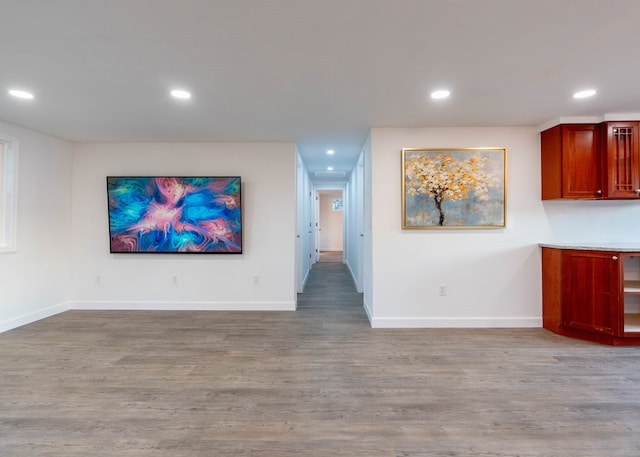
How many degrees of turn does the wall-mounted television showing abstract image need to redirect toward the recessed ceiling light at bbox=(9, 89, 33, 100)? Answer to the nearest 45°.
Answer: approximately 45° to its right

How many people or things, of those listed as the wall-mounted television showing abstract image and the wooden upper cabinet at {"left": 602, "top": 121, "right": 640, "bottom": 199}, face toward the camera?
2

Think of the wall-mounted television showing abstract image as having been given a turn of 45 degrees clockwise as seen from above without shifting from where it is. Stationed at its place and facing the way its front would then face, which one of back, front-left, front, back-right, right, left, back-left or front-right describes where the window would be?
front-right

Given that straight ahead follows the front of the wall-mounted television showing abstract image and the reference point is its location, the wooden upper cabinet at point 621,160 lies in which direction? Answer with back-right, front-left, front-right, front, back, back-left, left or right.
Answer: front-left

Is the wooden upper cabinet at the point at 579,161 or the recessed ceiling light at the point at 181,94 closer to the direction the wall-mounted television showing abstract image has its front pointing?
the recessed ceiling light

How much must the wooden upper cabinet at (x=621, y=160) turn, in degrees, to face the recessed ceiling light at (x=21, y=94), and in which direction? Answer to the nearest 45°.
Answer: approximately 45° to its right

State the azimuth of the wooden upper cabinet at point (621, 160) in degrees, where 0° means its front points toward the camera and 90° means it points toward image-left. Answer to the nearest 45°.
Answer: approximately 0°

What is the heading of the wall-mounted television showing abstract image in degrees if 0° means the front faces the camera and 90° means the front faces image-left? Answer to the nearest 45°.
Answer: approximately 0°

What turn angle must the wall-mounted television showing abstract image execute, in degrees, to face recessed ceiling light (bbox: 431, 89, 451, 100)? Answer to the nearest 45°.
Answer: approximately 45° to its left

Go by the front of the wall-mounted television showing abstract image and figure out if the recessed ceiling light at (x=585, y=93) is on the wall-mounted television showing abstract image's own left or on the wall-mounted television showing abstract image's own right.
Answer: on the wall-mounted television showing abstract image's own left

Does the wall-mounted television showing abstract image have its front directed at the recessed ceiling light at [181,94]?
yes
